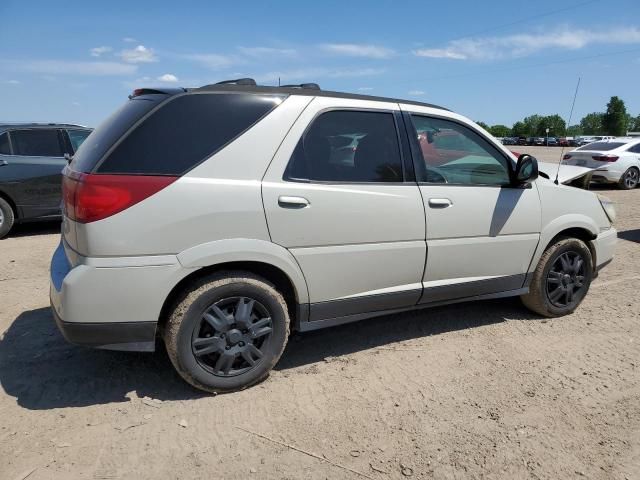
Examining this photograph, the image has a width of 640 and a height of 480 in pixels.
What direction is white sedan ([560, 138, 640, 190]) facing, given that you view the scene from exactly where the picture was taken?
facing away from the viewer and to the right of the viewer

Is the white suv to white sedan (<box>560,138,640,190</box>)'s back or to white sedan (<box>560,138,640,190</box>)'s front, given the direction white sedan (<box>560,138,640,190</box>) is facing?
to the back

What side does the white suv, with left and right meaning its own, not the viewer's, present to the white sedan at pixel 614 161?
front

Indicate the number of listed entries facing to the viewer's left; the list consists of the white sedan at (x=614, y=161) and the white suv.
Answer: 0

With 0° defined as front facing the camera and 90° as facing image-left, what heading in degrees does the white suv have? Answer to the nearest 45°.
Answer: approximately 225°
